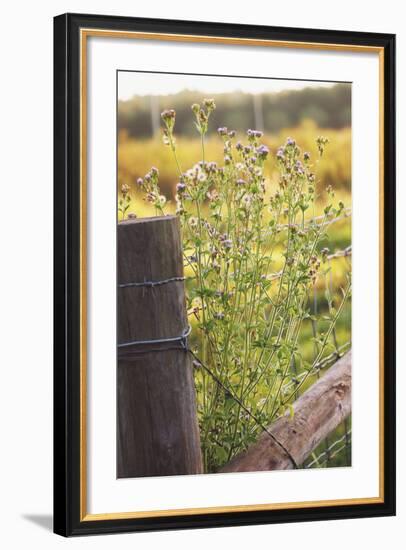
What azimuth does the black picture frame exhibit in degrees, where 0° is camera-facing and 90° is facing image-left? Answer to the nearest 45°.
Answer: approximately 315°
